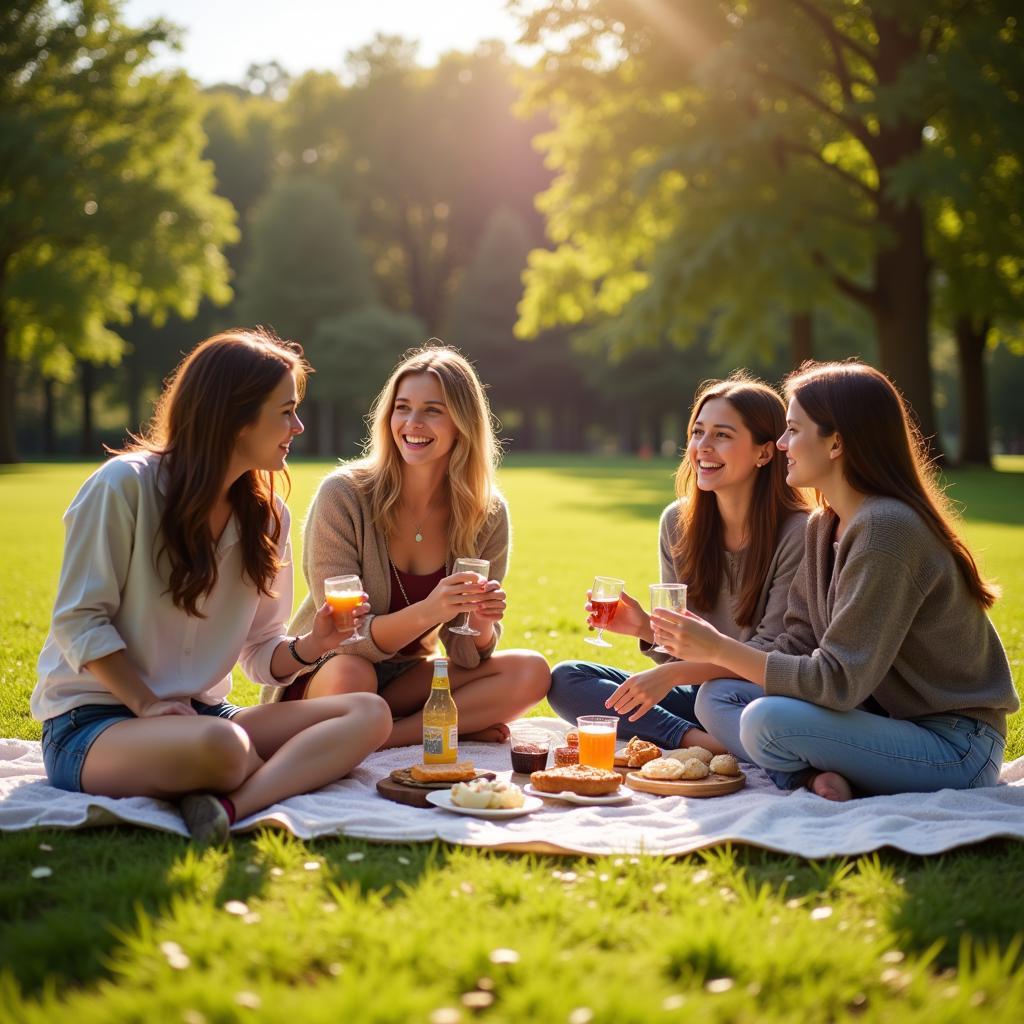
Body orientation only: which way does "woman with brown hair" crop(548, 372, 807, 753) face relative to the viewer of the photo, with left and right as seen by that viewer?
facing the viewer and to the left of the viewer

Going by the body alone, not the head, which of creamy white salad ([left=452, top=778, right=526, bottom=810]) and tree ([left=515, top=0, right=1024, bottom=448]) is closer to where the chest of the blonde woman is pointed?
the creamy white salad

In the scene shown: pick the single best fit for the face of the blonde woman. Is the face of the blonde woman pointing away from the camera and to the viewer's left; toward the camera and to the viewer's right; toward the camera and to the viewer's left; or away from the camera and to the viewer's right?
toward the camera and to the viewer's left

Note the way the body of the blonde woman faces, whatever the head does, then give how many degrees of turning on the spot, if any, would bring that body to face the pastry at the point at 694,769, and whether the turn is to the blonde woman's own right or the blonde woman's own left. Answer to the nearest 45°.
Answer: approximately 45° to the blonde woman's own left

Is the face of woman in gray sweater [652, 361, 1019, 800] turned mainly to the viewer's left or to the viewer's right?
to the viewer's left

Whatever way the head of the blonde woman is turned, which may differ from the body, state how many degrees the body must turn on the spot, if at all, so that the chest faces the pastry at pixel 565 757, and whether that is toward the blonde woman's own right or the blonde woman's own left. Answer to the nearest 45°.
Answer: approximately 45° to the blonde woman's own left

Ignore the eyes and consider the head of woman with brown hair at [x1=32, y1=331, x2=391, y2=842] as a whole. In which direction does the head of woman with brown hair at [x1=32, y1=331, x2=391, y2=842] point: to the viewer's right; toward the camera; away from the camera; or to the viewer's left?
to the viewer's right

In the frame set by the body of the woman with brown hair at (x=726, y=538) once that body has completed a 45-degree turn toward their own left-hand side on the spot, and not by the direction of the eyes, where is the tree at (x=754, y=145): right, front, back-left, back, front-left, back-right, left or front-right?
back

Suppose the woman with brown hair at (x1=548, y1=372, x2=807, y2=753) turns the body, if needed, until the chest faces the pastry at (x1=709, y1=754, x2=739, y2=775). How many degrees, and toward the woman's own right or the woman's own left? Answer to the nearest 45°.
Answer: approximately 45° to the woman's own left

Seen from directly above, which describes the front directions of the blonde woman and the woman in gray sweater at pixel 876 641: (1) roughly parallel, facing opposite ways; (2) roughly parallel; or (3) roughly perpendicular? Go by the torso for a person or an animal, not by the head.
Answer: roughly perpendicular

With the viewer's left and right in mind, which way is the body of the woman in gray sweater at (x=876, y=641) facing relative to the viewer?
facing to the left of the viewer

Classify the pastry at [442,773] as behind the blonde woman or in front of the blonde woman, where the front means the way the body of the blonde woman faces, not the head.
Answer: in front

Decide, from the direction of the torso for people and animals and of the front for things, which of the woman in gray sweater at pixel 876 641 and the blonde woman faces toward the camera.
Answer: the blonde woman

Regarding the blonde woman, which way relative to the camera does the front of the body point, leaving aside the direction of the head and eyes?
toward the camera

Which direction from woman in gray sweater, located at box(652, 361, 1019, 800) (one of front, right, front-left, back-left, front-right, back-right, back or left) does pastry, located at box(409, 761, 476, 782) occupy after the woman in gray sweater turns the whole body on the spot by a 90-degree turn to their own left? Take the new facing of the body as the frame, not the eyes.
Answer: right

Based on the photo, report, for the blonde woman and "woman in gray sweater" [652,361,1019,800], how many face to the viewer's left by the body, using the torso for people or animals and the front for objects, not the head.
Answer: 1

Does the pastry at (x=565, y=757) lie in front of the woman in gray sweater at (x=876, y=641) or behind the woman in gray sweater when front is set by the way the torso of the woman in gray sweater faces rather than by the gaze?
in front
